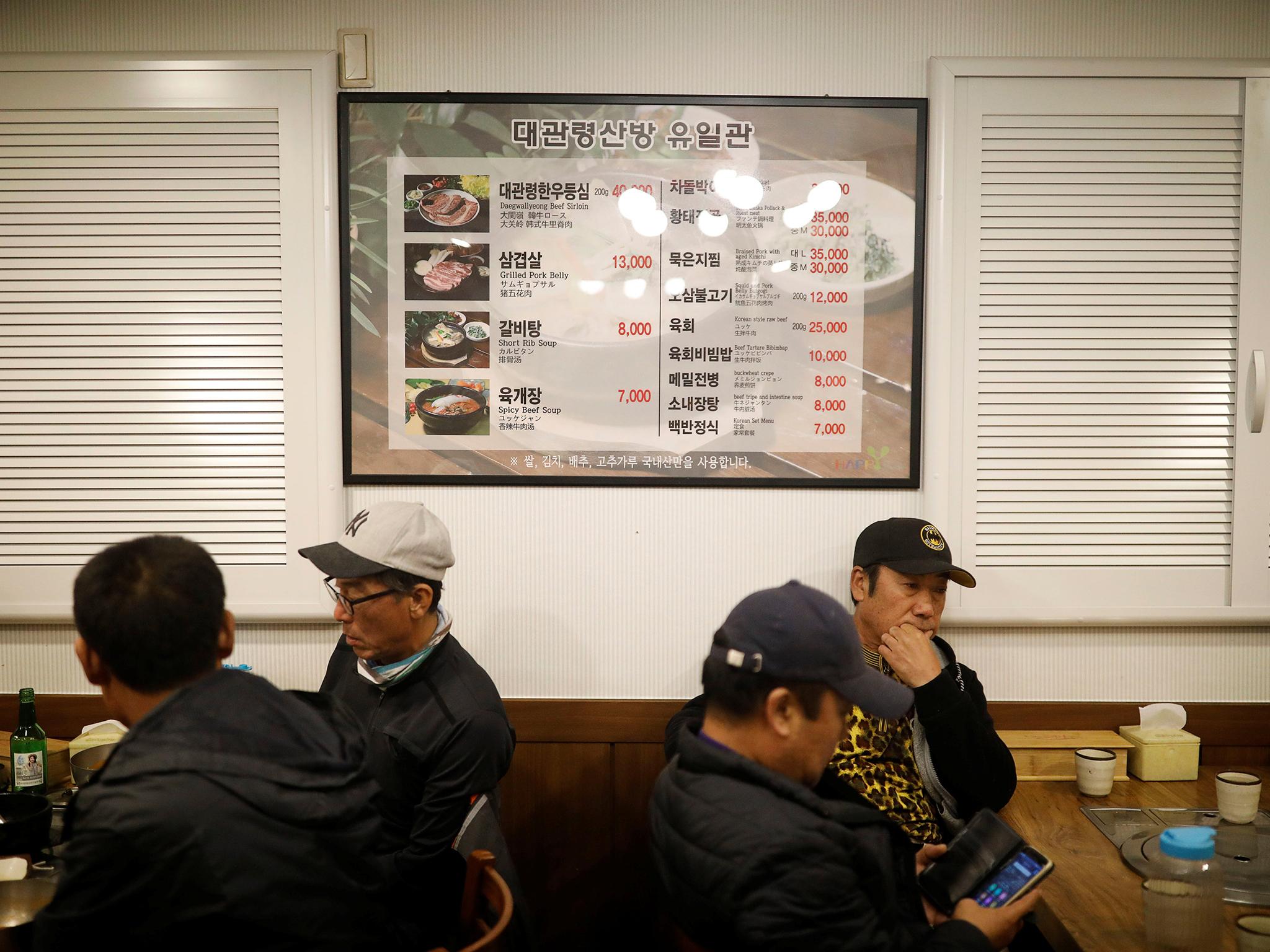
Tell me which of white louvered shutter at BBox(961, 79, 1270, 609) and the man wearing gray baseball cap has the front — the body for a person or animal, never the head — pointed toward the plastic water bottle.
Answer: the white louvered shutter

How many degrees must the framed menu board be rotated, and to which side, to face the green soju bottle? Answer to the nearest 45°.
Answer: approximately 90° to its right

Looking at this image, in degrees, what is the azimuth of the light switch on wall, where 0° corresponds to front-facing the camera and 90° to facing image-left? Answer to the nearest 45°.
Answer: approximately 0°

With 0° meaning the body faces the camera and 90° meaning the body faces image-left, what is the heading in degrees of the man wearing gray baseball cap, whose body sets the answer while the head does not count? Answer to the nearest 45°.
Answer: approximately 45°

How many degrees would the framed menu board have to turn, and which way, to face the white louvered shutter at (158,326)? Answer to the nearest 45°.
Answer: approximately 90° to its right
